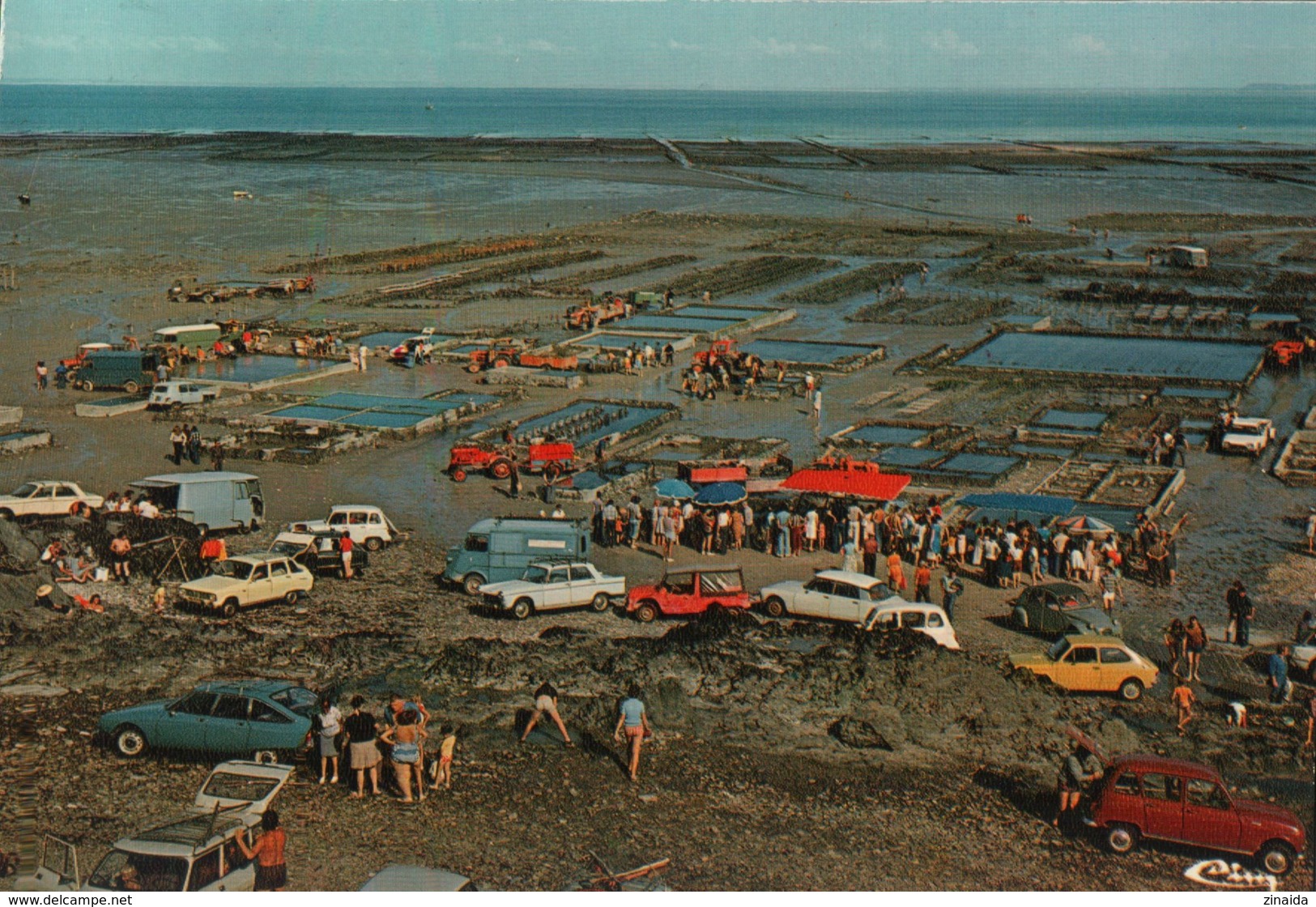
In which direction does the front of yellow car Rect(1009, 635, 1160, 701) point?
to the viewer's left

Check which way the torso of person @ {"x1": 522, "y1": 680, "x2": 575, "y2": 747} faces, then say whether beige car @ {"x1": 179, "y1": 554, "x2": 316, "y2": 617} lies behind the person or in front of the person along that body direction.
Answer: in front

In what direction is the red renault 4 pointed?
to the viewer's right

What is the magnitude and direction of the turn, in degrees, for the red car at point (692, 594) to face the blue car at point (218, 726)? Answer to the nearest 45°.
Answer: approximately 45° to its left

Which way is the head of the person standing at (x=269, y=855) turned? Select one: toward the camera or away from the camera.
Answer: away from the camera

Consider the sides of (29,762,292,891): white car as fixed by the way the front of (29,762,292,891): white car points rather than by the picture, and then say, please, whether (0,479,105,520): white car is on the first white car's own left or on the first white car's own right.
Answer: on the first white car's own right

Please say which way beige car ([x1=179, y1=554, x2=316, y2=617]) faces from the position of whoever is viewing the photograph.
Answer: facing the viewer and to the left of the viewer

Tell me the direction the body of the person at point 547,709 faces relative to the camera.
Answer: away from the camera

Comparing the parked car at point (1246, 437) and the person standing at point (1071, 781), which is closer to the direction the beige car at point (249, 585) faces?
the person standing

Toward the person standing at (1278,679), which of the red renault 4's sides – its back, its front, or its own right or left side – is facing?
left
